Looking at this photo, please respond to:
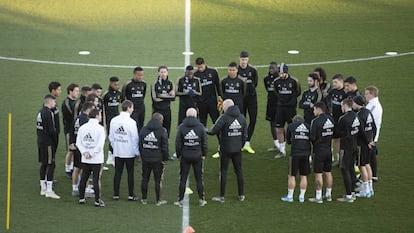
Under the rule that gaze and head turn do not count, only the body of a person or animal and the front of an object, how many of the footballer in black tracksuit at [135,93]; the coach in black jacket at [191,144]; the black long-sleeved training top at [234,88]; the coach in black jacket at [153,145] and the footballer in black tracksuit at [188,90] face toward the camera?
3

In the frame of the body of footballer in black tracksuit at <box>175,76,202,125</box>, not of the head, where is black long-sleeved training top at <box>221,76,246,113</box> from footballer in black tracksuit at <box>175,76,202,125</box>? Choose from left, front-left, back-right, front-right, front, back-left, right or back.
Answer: left

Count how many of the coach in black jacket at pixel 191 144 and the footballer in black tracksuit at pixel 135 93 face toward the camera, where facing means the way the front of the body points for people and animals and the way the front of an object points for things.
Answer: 1

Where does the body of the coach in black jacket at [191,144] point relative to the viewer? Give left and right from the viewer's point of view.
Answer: facing away from the viewer

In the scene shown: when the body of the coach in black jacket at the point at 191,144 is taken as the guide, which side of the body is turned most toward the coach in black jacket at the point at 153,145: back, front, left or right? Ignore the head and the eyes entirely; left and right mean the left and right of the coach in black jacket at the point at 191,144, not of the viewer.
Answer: left

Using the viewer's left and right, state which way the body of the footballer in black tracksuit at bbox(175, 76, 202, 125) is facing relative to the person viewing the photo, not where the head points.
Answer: facing the viewer

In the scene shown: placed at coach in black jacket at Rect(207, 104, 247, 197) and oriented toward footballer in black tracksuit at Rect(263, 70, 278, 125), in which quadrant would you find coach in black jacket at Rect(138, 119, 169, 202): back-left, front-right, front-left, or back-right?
back-left

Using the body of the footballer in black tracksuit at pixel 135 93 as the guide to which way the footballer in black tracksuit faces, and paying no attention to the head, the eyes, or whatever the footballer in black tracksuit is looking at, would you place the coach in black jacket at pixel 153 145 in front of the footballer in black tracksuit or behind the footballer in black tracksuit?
in front

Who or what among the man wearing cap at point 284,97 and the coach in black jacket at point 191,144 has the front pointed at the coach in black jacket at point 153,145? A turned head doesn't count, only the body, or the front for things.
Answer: the man wearing cap

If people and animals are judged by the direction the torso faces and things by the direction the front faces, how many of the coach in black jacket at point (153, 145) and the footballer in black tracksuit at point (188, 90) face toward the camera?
1

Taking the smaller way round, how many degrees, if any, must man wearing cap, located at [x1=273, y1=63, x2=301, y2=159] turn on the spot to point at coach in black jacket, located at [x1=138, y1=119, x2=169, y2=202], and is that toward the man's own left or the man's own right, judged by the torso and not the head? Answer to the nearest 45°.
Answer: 0° — they already face them

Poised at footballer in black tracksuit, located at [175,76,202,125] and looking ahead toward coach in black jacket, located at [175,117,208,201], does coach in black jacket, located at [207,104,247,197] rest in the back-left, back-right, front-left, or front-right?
front-left

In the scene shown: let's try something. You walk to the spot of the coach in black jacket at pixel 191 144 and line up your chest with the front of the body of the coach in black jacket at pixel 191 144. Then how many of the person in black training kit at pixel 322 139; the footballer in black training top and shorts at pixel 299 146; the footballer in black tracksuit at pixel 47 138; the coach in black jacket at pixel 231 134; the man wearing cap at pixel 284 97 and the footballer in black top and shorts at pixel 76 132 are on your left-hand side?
2

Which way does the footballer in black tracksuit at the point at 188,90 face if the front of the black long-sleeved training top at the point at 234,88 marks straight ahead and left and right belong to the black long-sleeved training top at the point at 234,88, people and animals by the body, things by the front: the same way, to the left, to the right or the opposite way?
the same way

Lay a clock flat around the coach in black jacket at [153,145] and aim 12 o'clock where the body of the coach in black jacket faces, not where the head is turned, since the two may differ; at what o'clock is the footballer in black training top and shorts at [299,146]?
The footballer in black training top and shorts is roughly at 3 o'clock from the coach in black jacket.

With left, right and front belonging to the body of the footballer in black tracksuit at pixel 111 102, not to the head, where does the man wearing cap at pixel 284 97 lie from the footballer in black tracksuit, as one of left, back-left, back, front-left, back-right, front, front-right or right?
front-left

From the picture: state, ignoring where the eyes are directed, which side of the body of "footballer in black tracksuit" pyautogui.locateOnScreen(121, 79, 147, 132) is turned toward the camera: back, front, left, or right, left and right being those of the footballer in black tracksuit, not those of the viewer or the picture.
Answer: front

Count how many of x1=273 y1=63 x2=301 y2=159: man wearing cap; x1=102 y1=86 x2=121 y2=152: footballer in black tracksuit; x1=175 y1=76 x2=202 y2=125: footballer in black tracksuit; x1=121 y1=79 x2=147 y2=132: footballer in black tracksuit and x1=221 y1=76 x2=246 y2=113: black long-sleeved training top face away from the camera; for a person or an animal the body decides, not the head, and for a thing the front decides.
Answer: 0

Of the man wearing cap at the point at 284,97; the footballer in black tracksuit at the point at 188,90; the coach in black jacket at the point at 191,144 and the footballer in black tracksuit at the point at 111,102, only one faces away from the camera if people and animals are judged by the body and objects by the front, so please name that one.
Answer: the coach in black jacket

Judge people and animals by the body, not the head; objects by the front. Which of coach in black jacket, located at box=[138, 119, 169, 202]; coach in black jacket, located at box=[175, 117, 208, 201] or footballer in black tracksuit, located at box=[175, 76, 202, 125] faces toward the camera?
the footballer in black tracksuit

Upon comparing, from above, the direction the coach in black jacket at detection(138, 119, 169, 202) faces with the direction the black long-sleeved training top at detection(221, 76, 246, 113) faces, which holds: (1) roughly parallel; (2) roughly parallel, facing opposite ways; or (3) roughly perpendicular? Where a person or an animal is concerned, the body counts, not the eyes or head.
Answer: roughly parallel, facing opposite ways
